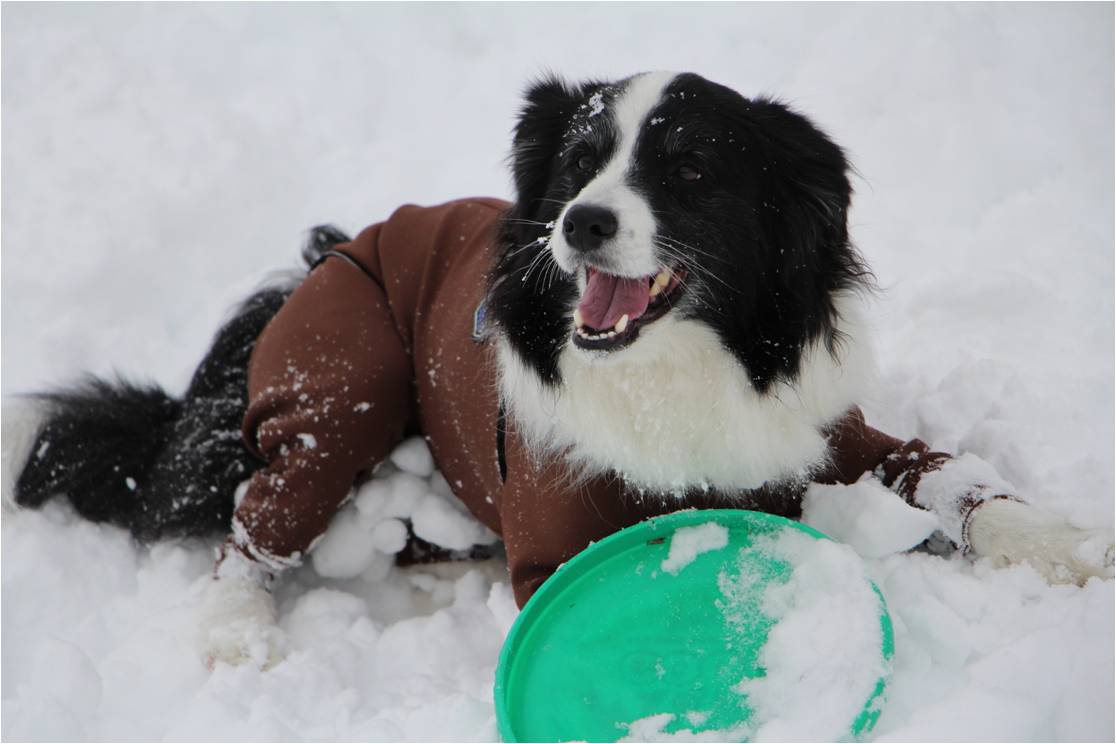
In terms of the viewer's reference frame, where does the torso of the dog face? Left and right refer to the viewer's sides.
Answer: facing the viewer and to the right of the viewer
